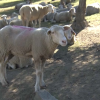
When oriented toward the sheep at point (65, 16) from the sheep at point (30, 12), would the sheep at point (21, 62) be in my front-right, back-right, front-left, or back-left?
back-right

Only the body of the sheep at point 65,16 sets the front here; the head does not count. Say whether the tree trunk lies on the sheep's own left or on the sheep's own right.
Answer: on the sheep's own right

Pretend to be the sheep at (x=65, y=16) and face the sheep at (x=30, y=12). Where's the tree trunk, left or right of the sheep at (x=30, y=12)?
left

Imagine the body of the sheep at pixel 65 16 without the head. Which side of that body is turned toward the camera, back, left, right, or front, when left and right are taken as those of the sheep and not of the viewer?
right
